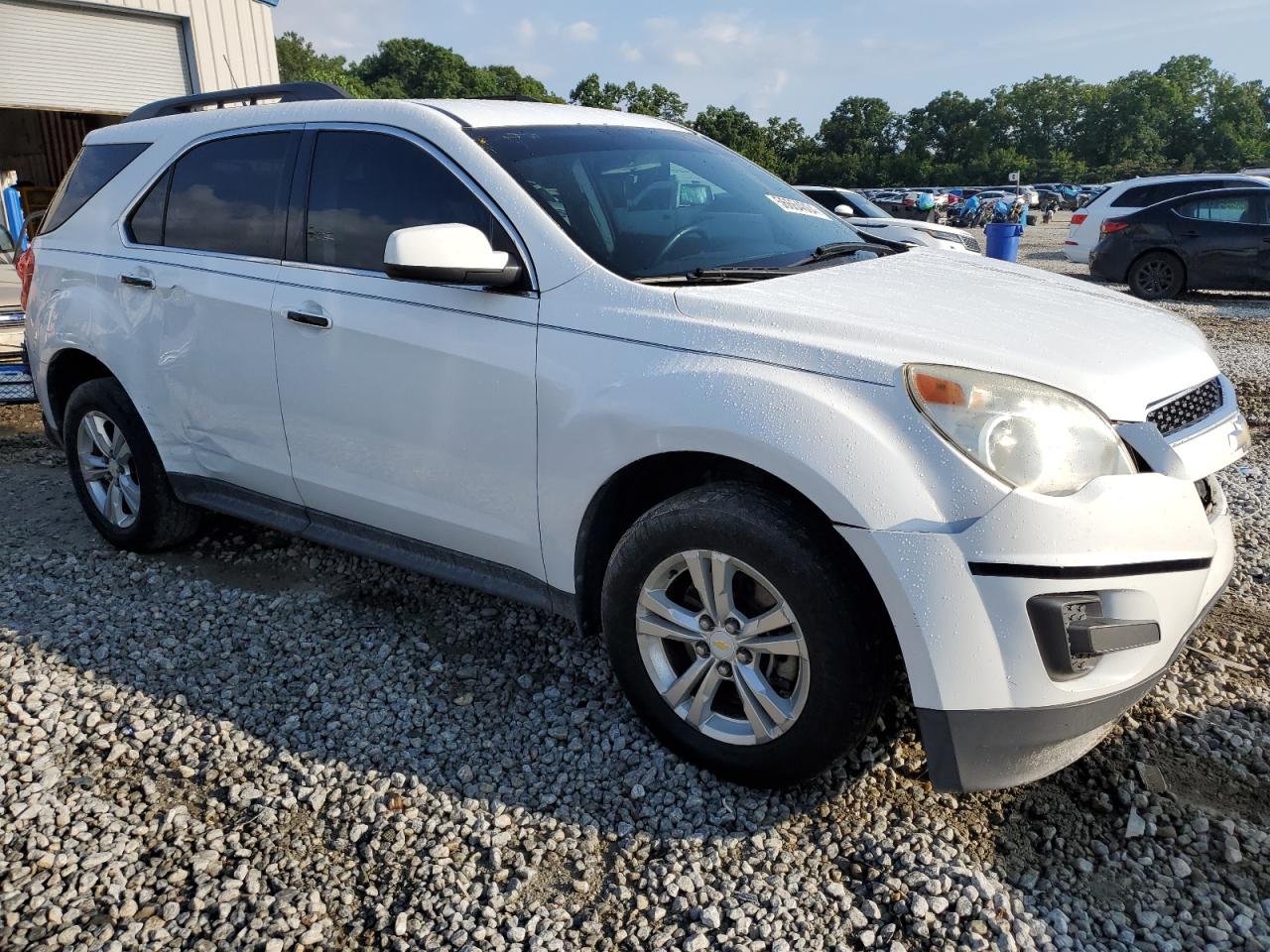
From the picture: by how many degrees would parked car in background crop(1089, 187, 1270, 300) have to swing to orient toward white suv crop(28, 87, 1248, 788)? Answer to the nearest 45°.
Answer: approximately 90° to its right

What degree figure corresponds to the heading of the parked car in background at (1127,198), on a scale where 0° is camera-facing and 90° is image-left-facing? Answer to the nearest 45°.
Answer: approximately 270°

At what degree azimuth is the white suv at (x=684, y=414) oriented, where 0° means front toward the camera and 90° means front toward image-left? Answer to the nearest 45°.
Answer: approximately 315°

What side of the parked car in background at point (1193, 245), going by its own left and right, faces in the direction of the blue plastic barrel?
back

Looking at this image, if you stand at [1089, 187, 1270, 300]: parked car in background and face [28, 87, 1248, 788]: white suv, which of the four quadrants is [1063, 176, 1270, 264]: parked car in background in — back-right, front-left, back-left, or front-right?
back-right

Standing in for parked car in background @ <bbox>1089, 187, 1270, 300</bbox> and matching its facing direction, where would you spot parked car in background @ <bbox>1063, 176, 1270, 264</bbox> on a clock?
parked car in background @ <bbox>1063, 176, 1270, 264</bbox> is roughly at 8 o'clock from parked car in background @ <bbox>1089, 187, 1270, 300</bbox>.

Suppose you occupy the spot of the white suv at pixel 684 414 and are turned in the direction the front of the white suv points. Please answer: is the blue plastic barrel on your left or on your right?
on your left

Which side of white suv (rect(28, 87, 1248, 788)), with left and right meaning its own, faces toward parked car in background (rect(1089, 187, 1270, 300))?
left

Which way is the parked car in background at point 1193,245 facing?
to the viewer's right

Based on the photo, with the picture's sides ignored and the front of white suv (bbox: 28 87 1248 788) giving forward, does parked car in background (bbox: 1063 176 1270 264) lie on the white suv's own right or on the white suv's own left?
on the white suv's own left
